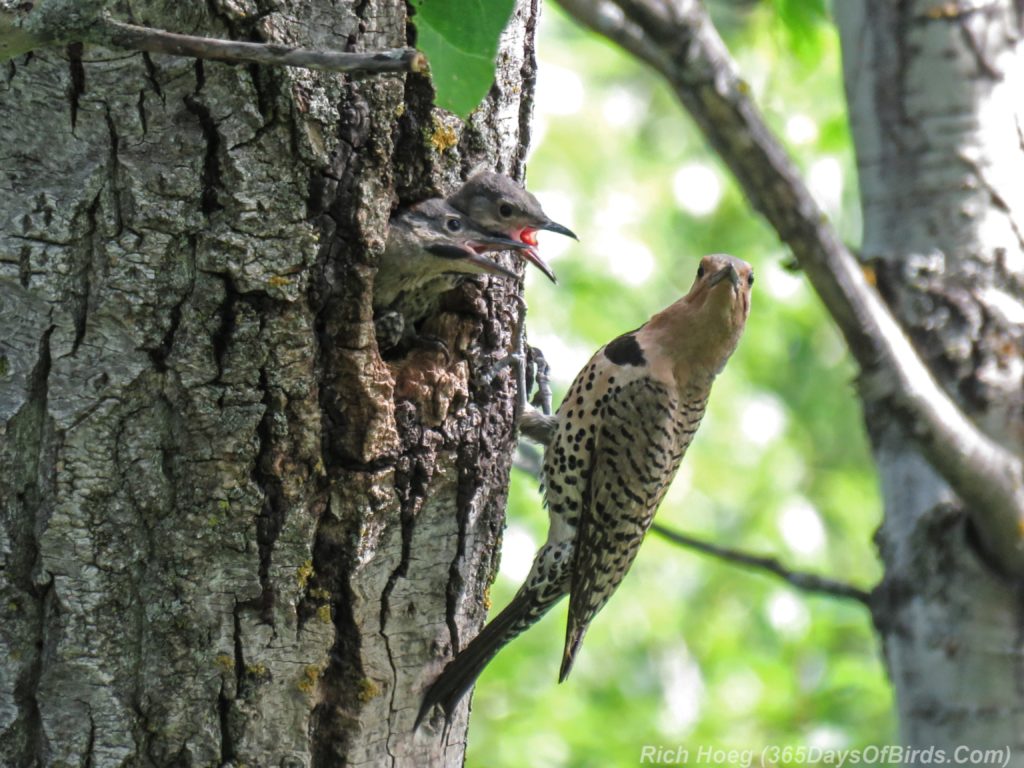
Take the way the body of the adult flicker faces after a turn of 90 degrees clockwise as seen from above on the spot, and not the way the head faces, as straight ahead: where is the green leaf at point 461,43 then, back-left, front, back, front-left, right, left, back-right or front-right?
back-left

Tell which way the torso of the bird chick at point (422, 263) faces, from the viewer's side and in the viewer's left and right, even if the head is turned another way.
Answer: facing to the right of the viewer

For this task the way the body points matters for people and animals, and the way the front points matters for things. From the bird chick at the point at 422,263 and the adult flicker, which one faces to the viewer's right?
the bird chick

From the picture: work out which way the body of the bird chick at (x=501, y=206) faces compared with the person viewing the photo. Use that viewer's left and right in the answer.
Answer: facing to the right of the viewer

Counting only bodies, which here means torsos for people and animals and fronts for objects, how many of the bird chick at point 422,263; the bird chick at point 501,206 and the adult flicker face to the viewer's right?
2

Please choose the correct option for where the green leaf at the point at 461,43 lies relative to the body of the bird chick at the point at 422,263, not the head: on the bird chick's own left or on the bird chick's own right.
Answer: on the bird chick's own right

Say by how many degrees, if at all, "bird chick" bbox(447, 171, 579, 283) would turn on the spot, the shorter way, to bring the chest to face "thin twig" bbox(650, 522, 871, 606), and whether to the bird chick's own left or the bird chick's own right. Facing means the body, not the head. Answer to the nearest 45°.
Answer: approximately 45° to the bird chick's own left

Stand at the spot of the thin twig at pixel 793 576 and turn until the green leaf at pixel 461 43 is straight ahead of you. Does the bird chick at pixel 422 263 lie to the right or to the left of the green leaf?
right

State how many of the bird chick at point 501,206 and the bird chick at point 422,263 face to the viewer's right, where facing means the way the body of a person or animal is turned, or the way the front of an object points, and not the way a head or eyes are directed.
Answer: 2

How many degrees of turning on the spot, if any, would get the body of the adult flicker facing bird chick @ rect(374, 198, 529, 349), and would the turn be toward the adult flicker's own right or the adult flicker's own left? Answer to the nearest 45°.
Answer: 0° — it already faces it
